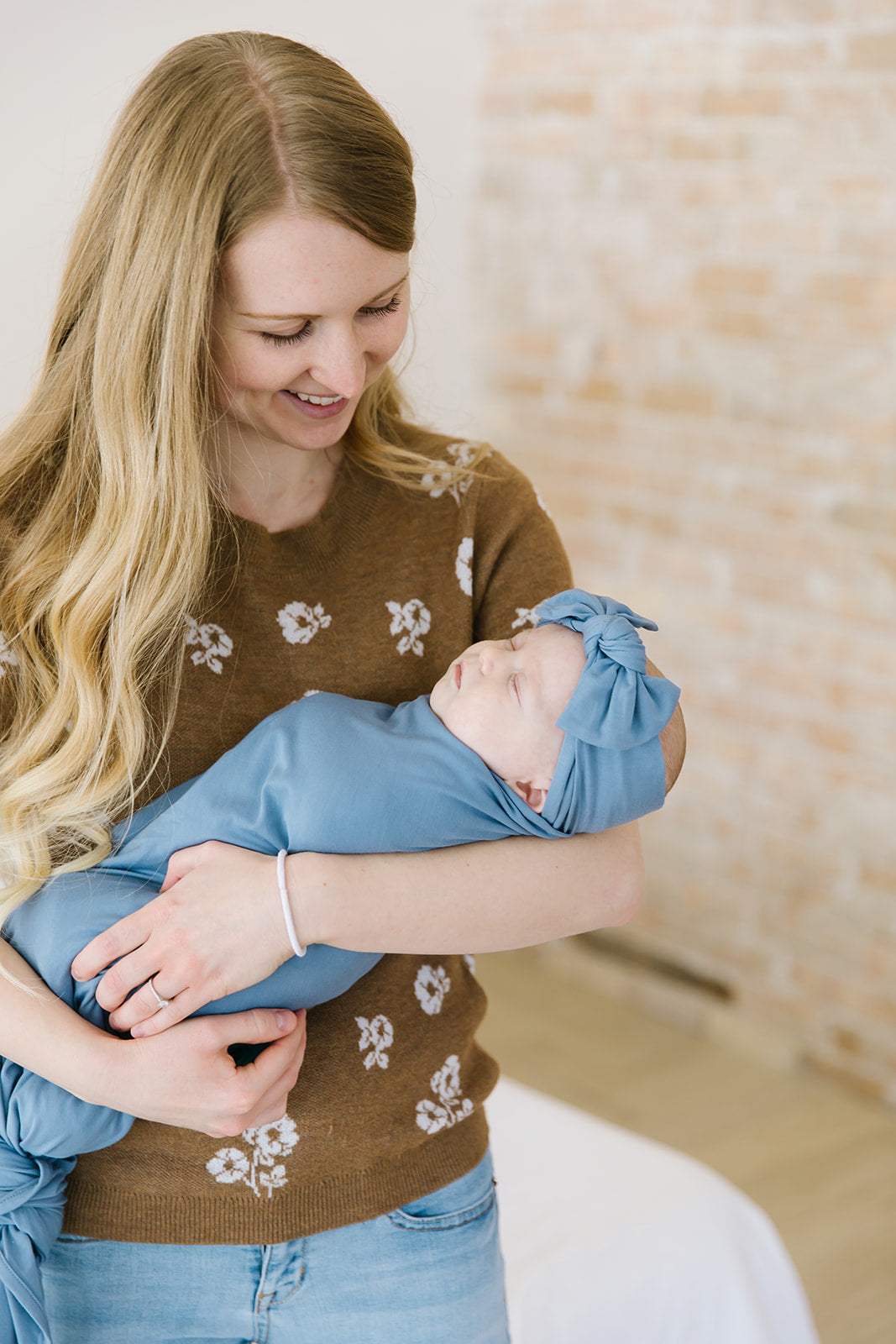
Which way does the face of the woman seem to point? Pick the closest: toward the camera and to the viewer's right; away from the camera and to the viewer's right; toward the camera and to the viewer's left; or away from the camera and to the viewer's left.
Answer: toward the camera and to the viewer's right

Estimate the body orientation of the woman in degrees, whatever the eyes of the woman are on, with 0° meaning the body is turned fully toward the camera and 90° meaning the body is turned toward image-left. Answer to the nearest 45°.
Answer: approximately 0°
